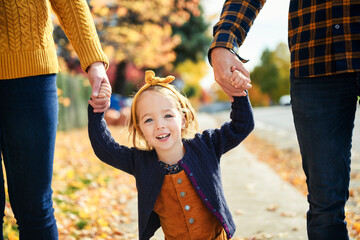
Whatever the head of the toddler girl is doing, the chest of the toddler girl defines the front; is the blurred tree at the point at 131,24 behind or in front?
behind

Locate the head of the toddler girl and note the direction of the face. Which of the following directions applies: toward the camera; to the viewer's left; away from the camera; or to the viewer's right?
toward the camera

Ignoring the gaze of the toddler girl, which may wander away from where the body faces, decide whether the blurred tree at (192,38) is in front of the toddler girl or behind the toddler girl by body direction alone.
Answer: behind

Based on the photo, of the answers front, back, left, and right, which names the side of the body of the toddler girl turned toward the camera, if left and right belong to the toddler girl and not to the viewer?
front
